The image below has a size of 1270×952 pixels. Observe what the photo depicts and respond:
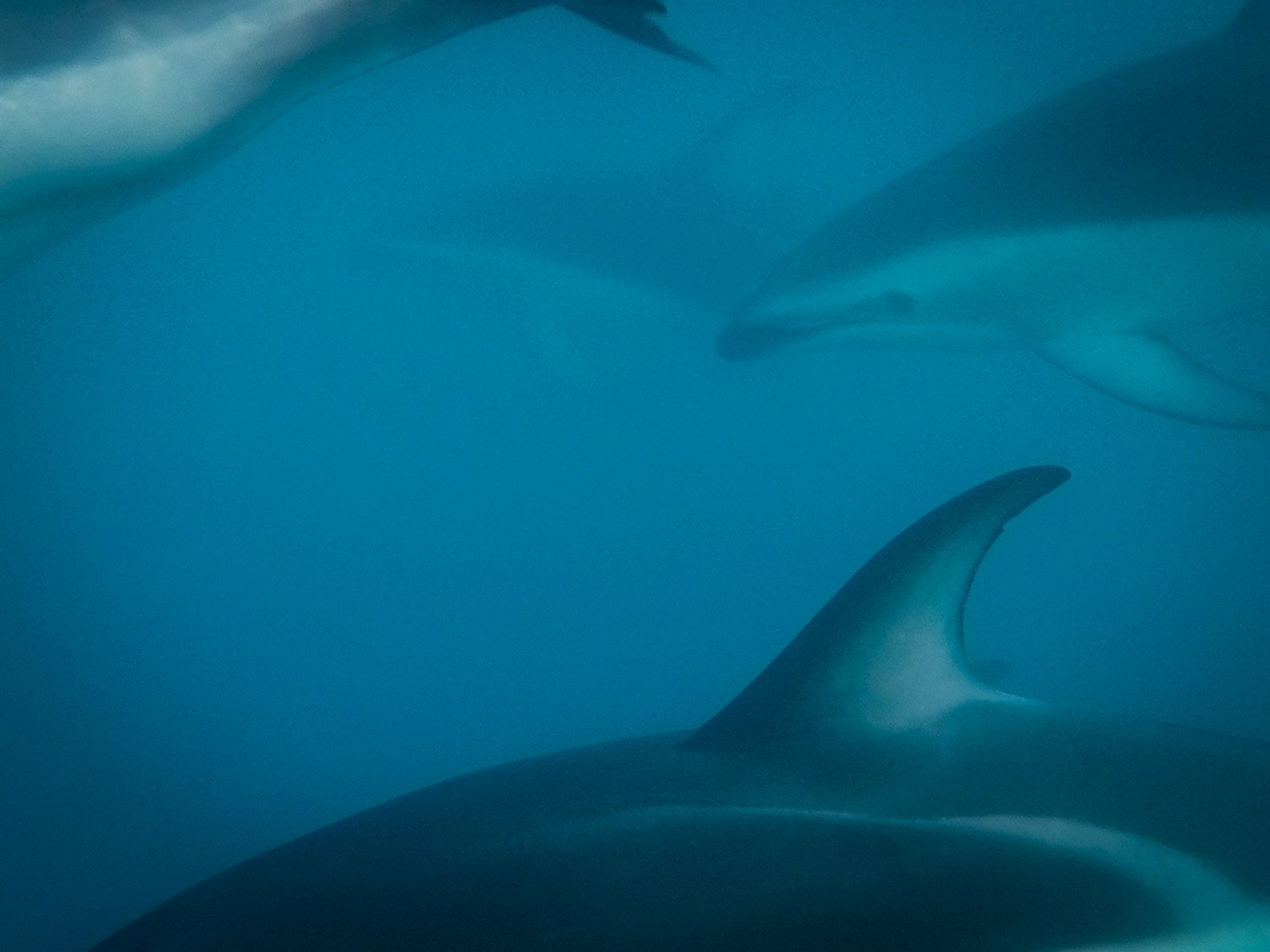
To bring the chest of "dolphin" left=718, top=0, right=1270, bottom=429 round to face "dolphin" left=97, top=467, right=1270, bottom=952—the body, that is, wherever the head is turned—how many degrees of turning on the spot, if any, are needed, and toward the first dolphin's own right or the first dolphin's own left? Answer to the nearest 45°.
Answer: approximately 90° to the first dolphin's own left

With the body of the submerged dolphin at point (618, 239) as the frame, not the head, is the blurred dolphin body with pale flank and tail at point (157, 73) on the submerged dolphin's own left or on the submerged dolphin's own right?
on the submerged dolphin's own left

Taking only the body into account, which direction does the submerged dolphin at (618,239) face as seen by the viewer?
to the viewer's left

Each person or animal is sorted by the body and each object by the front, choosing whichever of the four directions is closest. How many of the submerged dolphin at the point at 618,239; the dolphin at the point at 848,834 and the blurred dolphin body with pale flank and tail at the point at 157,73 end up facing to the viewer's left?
3

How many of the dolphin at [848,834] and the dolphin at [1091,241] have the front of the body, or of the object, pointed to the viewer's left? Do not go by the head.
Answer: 2

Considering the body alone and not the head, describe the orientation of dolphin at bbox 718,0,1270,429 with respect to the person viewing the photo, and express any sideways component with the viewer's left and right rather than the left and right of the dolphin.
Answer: facing to the left of the viewer

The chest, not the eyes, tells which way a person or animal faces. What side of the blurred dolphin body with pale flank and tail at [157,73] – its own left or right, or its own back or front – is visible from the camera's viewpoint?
left

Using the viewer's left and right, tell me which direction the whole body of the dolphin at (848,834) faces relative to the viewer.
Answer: facing to the left of the viewer
